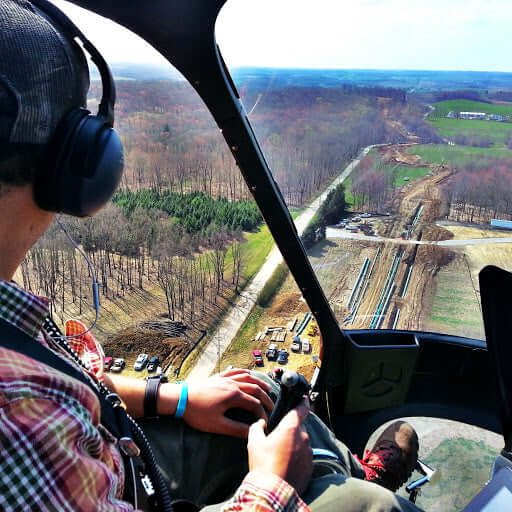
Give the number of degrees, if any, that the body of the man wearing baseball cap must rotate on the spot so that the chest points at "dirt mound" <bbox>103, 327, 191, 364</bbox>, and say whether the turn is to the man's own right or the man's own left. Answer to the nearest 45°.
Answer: approximately 45° to the man's own left

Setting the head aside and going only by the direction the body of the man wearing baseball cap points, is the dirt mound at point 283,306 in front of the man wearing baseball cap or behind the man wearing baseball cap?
in front

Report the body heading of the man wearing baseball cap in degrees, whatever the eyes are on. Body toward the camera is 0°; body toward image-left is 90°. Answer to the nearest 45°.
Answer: approximately 225°

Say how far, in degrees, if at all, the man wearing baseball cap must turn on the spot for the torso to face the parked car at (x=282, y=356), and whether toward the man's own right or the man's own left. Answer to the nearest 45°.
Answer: approximately 45° to the man's own left

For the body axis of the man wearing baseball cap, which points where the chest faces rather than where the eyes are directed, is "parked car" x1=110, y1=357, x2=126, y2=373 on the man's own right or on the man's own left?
on the man's own left

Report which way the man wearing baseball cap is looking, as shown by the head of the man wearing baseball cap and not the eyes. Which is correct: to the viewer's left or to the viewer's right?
to the viewer's right

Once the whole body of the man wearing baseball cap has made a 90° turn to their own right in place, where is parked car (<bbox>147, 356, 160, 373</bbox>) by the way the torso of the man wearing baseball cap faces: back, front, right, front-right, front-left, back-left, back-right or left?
back-left

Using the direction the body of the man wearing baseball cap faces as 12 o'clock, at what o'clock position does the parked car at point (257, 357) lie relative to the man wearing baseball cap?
The parked car is roughly at 11 o'clock from the man wearing baseball cap.

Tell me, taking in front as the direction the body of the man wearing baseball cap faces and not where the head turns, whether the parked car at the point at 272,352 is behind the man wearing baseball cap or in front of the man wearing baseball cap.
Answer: in front

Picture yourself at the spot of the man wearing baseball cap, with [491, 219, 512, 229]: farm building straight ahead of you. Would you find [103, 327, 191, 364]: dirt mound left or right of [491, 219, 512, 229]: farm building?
left
